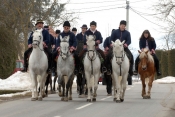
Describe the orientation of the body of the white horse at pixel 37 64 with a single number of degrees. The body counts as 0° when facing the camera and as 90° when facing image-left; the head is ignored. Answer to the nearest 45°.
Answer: approximately 0°

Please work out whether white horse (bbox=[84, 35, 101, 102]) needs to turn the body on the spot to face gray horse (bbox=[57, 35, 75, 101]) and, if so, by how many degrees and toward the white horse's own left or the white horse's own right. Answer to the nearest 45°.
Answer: approximately 90° to the white horse's own right

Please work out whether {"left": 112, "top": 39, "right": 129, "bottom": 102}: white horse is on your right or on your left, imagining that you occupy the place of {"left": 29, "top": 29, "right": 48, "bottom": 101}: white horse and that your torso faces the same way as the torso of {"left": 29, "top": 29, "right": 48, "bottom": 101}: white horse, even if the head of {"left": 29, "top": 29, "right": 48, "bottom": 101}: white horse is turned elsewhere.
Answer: on your left

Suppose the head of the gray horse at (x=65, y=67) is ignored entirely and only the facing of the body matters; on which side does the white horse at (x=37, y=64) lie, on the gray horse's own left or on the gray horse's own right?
on the gray horse's own right
